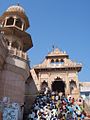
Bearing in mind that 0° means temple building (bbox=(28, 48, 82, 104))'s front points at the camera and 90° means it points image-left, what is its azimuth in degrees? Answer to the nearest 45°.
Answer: approximately 0°

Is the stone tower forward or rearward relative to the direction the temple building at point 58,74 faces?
forward
